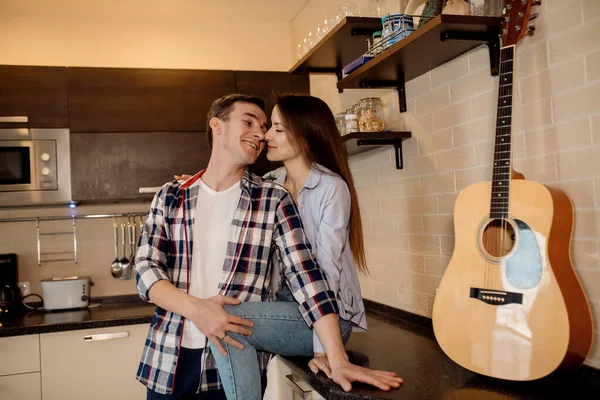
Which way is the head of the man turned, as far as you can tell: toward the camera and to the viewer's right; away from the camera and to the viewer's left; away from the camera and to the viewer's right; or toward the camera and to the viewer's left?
toward the camera and to the viewer's right

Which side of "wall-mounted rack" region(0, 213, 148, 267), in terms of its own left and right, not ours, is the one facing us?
front

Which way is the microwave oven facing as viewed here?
toward the camera

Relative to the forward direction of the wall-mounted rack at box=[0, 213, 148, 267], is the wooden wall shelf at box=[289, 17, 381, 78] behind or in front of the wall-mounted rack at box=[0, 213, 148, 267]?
in front

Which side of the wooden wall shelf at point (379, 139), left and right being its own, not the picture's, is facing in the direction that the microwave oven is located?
front

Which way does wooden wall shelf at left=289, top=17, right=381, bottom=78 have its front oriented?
to the viewer's left

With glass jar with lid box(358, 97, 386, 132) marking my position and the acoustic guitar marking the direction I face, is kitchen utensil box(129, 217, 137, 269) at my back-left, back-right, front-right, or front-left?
back-right

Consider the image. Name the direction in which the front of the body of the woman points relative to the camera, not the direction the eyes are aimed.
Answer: to the viewer's left

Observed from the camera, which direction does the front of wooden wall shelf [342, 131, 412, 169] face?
facing to the left of the viewer
